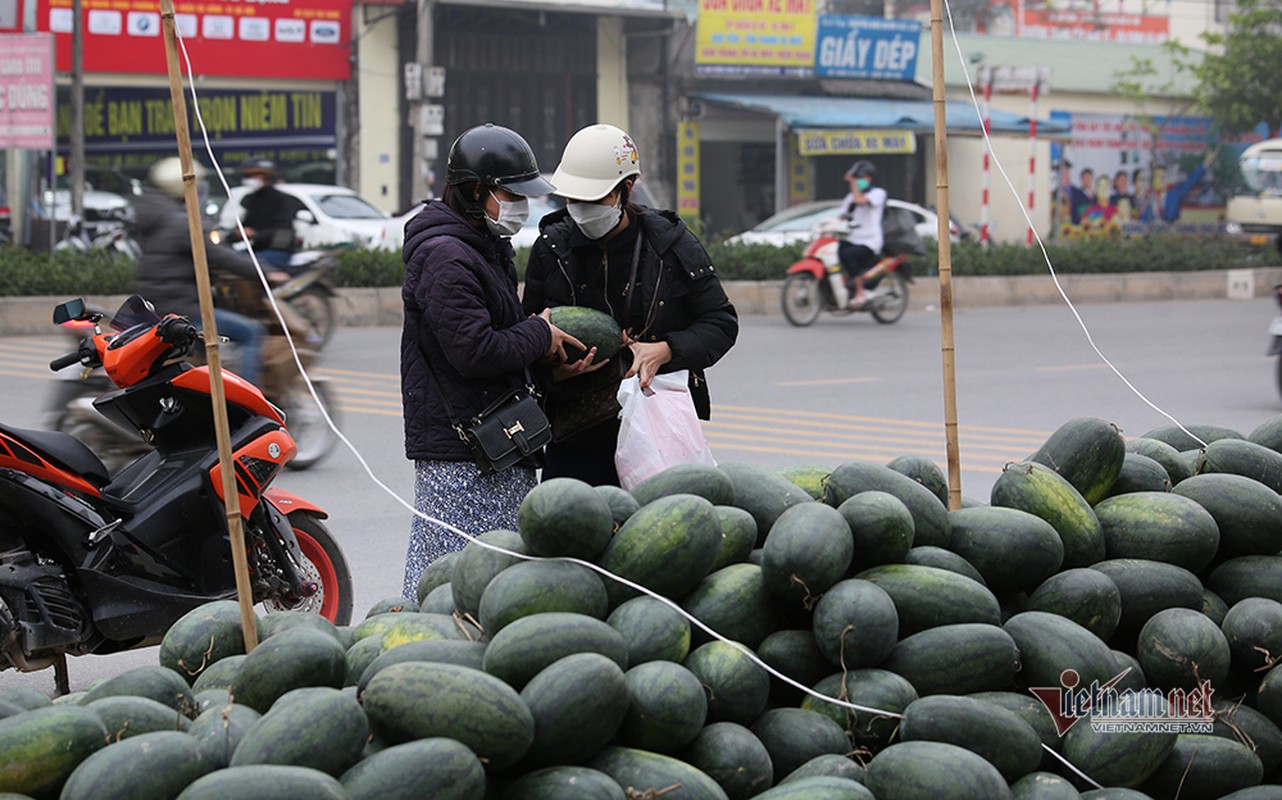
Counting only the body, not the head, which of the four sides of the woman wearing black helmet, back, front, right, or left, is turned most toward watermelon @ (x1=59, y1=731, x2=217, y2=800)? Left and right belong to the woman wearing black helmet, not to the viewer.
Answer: right

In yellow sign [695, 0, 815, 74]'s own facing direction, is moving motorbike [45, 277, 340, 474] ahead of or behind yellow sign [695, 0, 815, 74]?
ahead

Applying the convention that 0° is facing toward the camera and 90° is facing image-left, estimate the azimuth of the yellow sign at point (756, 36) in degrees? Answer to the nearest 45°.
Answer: approximately 0°

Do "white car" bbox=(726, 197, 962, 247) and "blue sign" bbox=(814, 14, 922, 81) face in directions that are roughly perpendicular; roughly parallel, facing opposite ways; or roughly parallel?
roughly perpendicular

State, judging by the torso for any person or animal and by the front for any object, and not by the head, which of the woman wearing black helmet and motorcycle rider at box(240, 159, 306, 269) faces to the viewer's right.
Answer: the woman wearing black helmet

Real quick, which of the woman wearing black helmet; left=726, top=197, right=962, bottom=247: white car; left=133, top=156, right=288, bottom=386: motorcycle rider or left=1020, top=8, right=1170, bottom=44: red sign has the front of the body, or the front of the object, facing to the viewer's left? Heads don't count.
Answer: the white car

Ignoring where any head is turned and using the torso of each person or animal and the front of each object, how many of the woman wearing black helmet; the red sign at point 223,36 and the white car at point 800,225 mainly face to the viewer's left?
1

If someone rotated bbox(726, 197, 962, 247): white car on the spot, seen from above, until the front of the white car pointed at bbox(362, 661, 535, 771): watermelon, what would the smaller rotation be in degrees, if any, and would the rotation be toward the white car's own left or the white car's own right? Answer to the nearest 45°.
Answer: approximately 90° to the white car's own left

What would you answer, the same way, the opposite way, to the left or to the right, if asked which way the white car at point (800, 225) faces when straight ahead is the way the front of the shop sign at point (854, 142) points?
to the right
